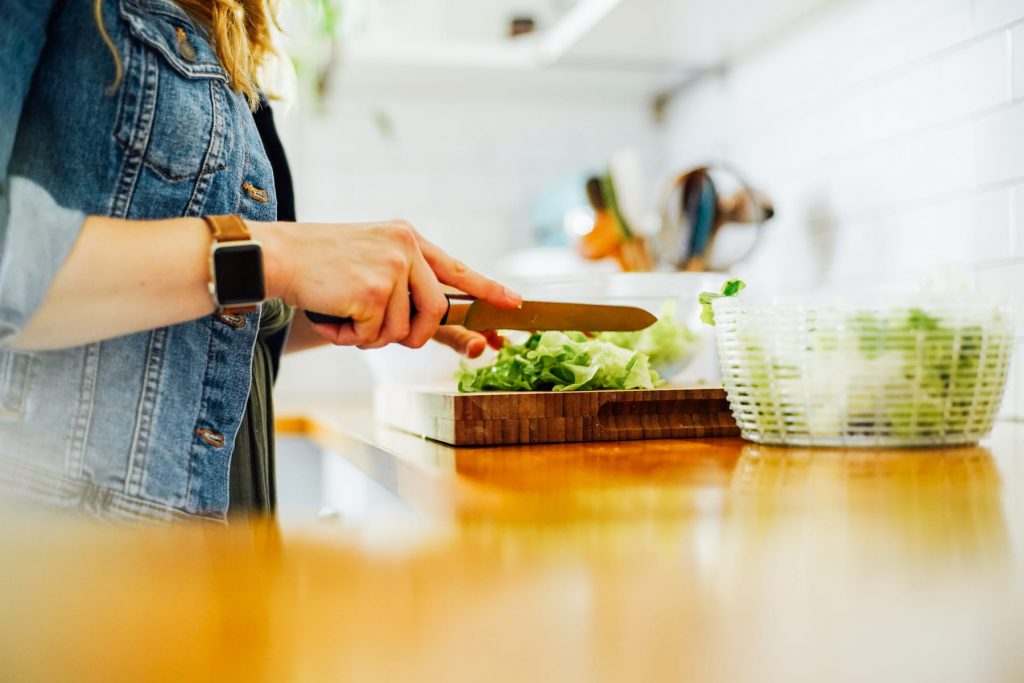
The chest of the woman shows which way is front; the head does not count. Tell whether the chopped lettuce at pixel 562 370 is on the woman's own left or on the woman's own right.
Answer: on the woman's own left

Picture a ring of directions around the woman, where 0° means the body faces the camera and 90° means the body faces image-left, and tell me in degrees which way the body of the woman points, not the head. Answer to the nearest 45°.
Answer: approximately 315°

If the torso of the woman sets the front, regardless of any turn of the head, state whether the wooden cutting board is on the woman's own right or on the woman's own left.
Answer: on the woman's own left

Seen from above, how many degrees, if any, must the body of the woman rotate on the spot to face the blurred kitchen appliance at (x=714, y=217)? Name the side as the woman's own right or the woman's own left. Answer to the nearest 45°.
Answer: approximately 90° to the woman's own left

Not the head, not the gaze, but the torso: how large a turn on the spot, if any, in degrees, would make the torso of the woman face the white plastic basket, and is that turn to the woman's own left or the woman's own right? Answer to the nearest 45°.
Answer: approximately 45° to the woman's own left

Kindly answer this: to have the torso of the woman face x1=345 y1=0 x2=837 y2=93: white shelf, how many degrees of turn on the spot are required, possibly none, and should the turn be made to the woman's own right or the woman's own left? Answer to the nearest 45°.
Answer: approximately 90° to the woman's own left
